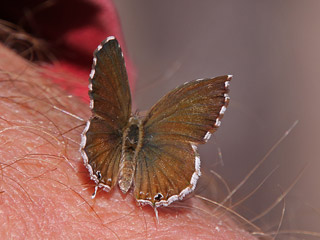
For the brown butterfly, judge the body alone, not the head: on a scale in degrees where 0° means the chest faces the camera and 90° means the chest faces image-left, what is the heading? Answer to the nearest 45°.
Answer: approximately 180°
